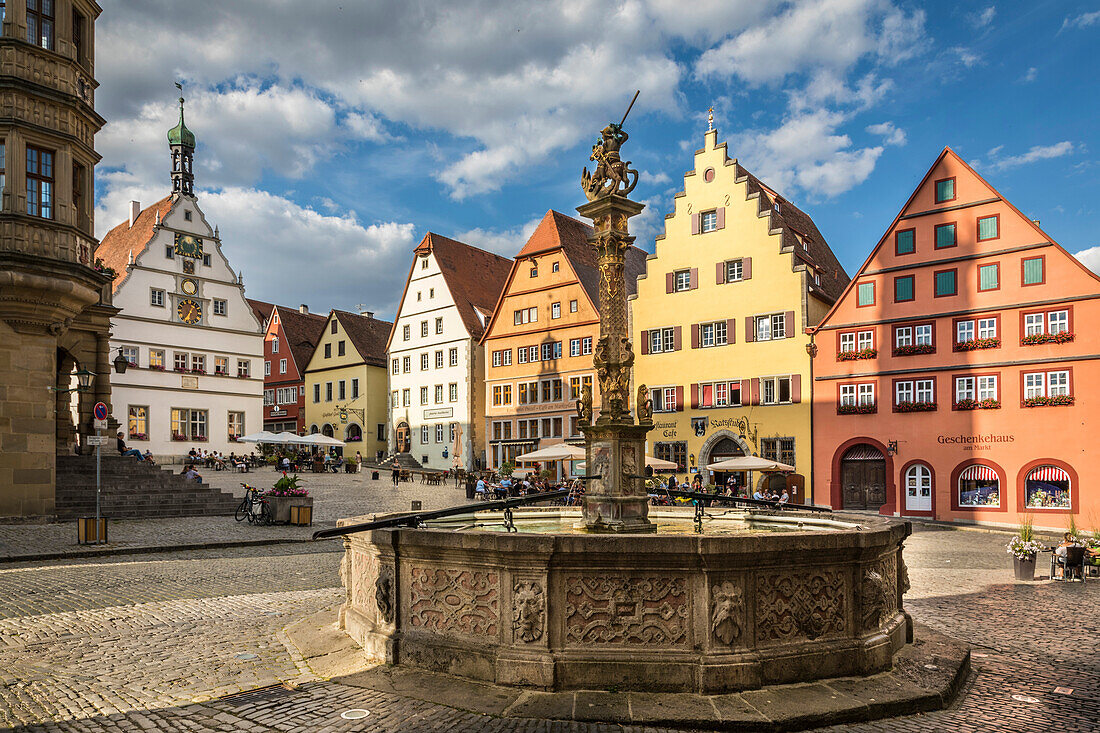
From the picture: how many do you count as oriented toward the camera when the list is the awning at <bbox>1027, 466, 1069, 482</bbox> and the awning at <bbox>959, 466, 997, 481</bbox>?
2

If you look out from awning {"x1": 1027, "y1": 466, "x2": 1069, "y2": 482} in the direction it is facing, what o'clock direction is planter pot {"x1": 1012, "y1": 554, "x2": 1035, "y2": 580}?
The planter pot is roughly at 12 o'clock from the awning.

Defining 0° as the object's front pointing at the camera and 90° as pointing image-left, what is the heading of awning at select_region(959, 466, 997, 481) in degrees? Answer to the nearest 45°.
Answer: approximately 0°

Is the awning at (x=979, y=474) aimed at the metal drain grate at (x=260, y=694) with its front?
yes

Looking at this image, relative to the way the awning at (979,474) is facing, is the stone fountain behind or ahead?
ahead

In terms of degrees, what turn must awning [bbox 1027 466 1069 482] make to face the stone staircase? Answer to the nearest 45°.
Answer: approximately 45° to its right

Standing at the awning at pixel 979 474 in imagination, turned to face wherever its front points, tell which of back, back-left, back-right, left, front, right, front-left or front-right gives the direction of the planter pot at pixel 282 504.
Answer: front-right

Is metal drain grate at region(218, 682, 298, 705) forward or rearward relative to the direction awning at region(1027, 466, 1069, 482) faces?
forward

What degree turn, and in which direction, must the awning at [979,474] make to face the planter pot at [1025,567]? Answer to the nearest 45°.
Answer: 0° — it already faces it
